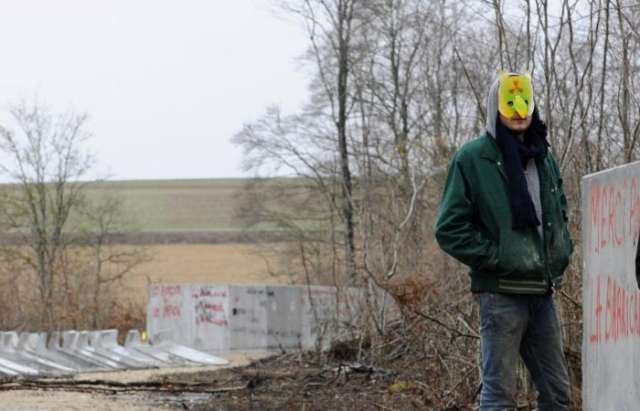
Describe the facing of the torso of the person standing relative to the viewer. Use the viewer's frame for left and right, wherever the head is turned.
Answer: facing the viewer and to the right of the viewer

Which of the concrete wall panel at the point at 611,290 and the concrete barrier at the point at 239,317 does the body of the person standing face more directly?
the concrete wall panel

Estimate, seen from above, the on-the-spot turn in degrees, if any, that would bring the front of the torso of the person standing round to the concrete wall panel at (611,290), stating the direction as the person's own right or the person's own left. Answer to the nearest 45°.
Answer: approximately 45° to the person's own left

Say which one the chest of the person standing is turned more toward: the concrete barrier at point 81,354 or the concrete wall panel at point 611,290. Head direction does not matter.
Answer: the concrete wall panel

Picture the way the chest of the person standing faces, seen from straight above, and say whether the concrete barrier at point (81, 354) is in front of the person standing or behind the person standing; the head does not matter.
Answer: behind

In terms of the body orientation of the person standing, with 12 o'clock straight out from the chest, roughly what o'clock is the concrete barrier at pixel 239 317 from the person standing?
The concrete barrier is roughly at 7 o'clock from the person standing.
